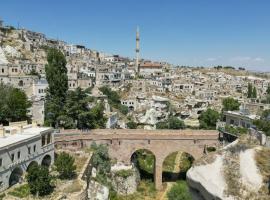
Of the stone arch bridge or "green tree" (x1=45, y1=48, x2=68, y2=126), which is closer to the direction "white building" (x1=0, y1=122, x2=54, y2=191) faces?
the stone arch bridge

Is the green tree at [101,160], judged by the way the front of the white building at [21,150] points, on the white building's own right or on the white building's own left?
on the white building's own left

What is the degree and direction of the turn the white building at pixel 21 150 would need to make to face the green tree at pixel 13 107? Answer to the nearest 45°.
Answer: approximately 135° to its left

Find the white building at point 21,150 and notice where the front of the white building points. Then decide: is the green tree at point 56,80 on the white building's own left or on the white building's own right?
on the white building's own left

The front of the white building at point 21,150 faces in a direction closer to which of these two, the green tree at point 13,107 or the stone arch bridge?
the stone arch bridge

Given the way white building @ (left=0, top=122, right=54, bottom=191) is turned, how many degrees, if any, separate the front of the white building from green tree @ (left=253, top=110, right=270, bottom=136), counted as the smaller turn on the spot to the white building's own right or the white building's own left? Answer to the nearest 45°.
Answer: approximately 45° to the white building's own left

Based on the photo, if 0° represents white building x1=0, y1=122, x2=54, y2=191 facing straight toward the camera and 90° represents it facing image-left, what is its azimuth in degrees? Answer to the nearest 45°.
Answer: approximately 315°

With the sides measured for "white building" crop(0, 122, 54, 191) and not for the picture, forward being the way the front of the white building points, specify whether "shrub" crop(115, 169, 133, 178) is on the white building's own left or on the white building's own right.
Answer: on the white building's own left
